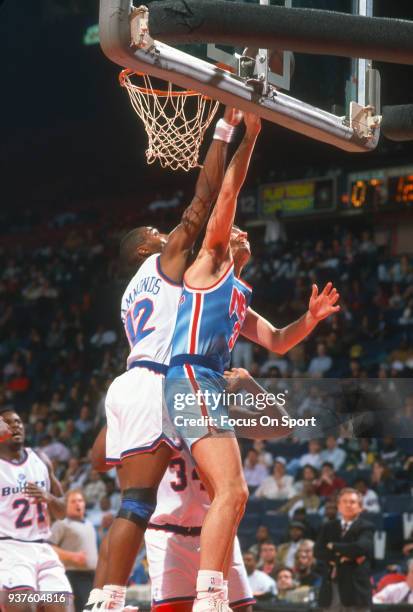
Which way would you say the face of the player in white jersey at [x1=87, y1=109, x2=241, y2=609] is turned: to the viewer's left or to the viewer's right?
to the viewer's right

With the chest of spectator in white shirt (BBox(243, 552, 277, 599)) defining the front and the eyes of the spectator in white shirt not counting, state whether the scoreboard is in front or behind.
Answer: behind

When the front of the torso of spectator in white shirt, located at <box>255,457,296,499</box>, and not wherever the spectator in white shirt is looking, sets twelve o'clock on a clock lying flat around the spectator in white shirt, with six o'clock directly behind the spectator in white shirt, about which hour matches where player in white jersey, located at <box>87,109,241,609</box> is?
The player in white jersey is roughly at 12 o'clock from the spectator in white shirt.

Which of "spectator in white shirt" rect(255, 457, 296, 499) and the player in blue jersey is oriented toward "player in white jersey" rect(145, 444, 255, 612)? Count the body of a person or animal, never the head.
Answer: the spectator in white shirt

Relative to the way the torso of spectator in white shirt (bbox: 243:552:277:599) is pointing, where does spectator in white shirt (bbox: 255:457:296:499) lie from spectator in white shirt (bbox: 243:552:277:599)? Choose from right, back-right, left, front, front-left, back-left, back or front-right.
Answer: back-right

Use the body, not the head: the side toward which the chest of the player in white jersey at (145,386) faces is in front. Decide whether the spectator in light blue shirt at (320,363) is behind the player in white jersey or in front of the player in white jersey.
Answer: in front

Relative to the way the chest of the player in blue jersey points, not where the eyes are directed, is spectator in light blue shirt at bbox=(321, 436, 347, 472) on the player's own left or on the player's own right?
on the player's own left

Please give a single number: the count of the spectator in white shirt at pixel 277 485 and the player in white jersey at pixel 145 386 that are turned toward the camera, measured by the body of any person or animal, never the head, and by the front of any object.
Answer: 1

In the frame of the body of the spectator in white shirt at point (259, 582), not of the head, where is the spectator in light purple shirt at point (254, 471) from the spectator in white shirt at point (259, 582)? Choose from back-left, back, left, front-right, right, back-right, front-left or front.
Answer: back-right

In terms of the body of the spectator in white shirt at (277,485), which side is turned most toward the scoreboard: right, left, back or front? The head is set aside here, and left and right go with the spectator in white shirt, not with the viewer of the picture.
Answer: back

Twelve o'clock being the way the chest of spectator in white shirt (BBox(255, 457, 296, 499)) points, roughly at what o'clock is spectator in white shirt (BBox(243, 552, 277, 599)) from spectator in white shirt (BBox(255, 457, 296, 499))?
spectator in white shirt (BBox(243, 552, 277, 599)) is roughly at 12 o'clock from spectator in white shirt (BBox(255, 457, 296, 499)).
